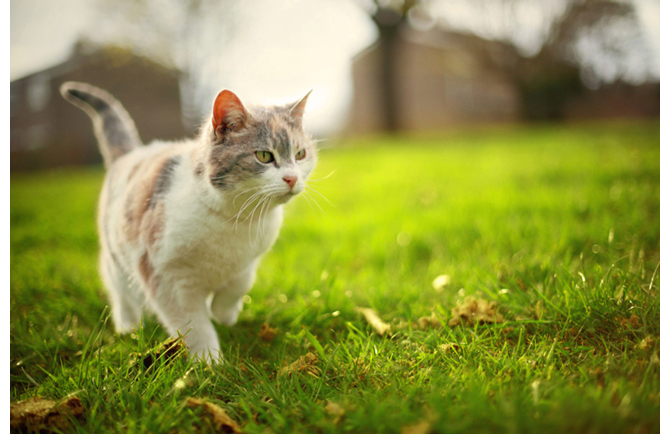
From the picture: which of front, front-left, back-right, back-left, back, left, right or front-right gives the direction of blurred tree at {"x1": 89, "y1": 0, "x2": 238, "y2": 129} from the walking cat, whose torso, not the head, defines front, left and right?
back-left

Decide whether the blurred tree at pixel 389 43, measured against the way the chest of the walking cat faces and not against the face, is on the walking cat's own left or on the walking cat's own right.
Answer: on the walking cat's own left

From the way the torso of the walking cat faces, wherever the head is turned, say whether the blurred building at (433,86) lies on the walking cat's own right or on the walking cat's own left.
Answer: on the walking cat's own left

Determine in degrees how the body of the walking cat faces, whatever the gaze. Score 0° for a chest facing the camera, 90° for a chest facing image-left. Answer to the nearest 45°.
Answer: approximately 315°

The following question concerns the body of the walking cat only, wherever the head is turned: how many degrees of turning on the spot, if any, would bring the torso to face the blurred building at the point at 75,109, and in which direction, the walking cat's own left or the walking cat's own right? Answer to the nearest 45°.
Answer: approximately 135° to the walking cat's own left

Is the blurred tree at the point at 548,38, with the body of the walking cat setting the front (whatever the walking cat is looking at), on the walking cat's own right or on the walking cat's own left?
on the walking cat's own left
